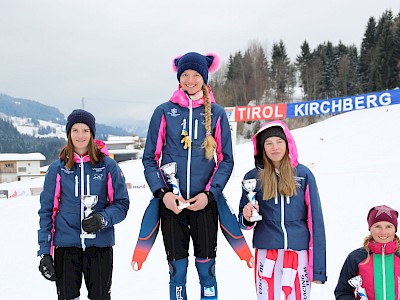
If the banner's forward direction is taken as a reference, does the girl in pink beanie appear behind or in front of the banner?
in front

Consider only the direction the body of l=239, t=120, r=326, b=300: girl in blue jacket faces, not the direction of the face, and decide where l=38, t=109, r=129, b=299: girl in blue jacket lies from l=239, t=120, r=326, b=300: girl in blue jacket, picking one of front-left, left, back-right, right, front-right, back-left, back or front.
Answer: right

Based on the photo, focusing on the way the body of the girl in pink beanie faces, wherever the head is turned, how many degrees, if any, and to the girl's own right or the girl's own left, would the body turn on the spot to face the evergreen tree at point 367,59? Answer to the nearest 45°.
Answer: approximately 180°
